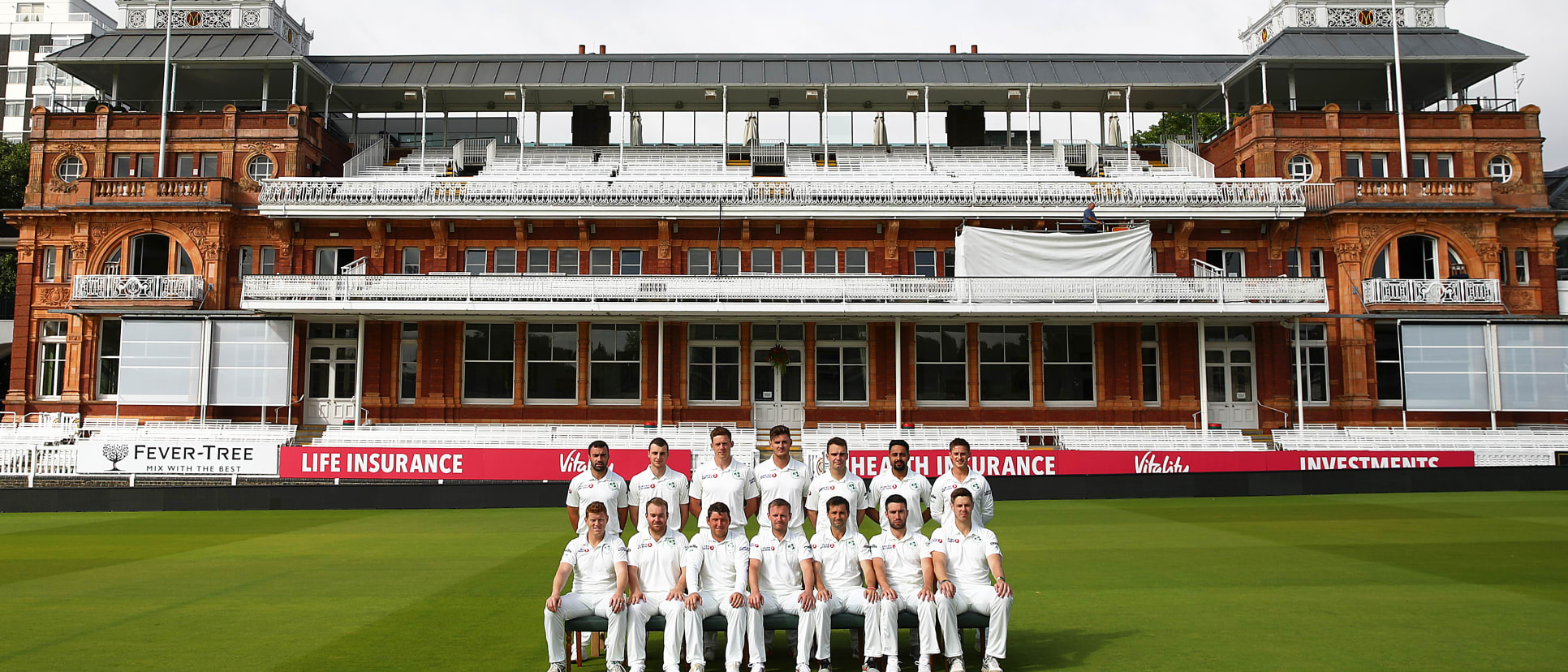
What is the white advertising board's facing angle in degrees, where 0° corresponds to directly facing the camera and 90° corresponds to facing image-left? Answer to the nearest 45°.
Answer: approximately 0°

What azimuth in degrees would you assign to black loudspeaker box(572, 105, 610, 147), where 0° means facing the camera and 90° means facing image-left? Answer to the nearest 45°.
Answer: approximately 0°

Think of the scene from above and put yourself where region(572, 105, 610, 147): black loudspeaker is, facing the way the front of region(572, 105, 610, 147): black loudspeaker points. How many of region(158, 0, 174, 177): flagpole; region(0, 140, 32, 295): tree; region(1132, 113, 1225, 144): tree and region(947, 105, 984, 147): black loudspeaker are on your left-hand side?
2

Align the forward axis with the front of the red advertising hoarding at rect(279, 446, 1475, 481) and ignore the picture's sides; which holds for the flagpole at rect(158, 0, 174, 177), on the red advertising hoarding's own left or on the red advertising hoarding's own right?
on the red advertising hoarding's own right

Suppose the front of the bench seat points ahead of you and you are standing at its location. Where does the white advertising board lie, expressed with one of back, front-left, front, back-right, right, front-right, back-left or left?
back-right

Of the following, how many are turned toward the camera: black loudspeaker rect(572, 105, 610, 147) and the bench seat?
2

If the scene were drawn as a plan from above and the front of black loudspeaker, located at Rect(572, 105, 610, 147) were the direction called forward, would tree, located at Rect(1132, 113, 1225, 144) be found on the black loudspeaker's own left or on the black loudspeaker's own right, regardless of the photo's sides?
on the black loudspeaker's own left

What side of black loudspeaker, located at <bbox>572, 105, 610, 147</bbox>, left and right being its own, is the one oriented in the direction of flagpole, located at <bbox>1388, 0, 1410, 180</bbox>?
left
